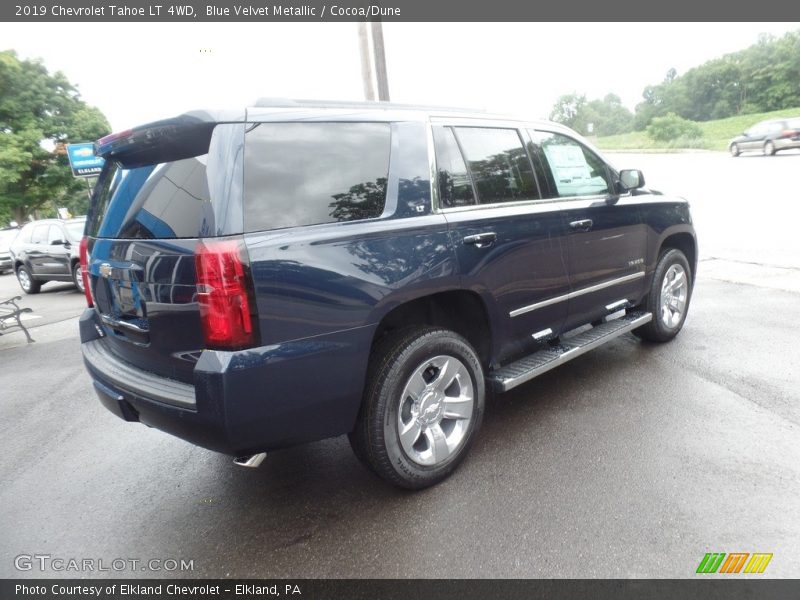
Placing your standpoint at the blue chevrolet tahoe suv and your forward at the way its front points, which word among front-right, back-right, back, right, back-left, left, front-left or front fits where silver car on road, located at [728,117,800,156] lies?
front

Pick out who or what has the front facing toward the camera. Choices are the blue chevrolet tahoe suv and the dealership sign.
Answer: the dealership sign

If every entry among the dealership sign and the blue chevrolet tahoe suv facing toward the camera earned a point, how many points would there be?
1

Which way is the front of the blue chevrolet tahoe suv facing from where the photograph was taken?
facing away from the viewer and to the right of the viewer

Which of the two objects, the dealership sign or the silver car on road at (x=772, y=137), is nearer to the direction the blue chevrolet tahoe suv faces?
the silver car on road

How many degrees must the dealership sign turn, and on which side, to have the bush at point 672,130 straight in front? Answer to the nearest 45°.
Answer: approximately 90° to its left

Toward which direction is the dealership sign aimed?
toward the camera

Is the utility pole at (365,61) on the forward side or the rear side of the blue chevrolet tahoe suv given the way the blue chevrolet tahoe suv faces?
on the forward side

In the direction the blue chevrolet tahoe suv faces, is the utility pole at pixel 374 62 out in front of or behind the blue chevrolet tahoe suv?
in front

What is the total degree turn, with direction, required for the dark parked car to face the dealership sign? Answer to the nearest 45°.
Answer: approximately 135° to its left

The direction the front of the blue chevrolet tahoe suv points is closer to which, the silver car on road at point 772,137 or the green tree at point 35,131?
the silver car on road

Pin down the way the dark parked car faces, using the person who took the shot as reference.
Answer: facing the viewer and to the right of the viewer
